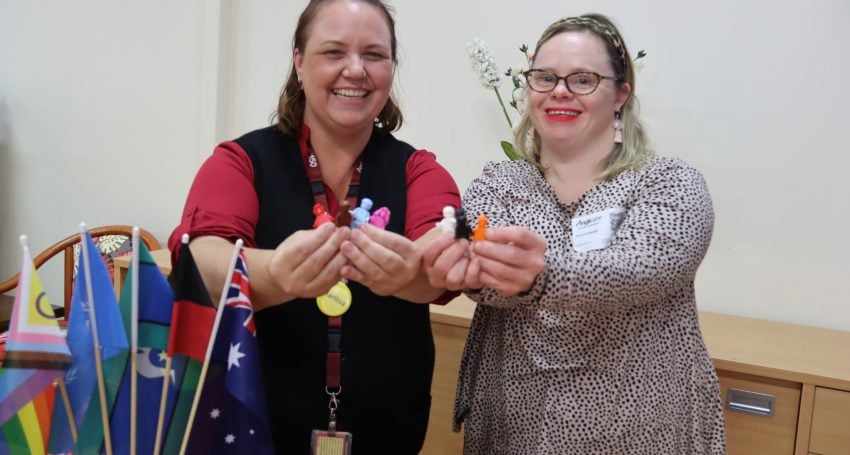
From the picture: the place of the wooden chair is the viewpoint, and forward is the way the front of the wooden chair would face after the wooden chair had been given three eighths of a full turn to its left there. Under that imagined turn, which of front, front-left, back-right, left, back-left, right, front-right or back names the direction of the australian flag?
right

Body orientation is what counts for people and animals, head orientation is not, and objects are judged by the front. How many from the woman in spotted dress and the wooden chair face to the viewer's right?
0

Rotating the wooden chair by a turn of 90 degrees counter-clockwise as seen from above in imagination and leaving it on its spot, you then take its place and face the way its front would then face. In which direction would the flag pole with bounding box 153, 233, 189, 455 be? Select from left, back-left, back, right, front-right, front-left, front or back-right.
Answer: front-right

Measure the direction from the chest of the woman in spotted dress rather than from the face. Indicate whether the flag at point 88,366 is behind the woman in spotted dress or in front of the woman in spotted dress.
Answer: in front

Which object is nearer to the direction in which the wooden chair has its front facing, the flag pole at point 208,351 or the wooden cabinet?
the flag pole

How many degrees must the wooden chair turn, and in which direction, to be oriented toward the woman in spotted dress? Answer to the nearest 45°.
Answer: approximately 45° to its left

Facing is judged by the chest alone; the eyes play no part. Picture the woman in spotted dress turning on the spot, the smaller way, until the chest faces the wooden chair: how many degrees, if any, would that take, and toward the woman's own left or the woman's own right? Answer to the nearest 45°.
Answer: approximately 90° to the woman's own right

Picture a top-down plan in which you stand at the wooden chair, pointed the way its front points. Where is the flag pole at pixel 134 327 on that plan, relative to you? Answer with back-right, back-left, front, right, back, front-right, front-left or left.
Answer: front-left

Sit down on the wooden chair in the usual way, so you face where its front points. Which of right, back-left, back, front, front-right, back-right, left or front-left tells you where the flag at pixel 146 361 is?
front-left

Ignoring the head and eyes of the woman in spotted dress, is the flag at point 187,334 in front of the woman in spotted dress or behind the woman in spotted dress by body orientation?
in front

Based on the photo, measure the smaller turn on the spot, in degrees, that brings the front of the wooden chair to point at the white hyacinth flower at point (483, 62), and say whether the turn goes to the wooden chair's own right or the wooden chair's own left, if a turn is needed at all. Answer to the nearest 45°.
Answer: approximately 90° to the wooden chair's own left

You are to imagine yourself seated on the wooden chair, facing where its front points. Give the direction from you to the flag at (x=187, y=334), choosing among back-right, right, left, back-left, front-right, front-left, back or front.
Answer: front-left

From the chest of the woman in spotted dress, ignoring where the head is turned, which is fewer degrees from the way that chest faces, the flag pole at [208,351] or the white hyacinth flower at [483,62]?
the flag pole

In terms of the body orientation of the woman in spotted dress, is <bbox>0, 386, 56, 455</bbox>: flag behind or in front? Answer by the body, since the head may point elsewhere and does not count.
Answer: in front

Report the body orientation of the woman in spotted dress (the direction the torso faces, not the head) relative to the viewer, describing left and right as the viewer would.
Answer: facing the viewer and to the left of the viewer
